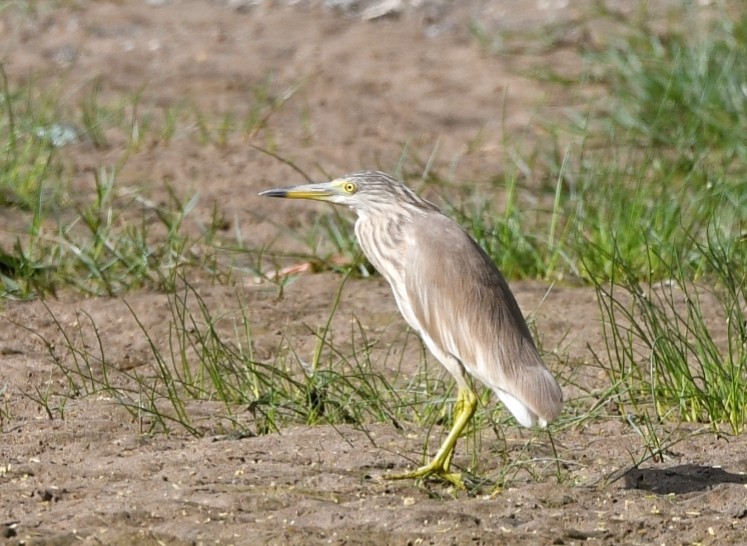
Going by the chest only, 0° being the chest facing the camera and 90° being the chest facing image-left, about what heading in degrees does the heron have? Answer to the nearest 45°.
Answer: approximately 90°

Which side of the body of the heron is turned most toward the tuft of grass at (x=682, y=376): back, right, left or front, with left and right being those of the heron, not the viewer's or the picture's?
back
